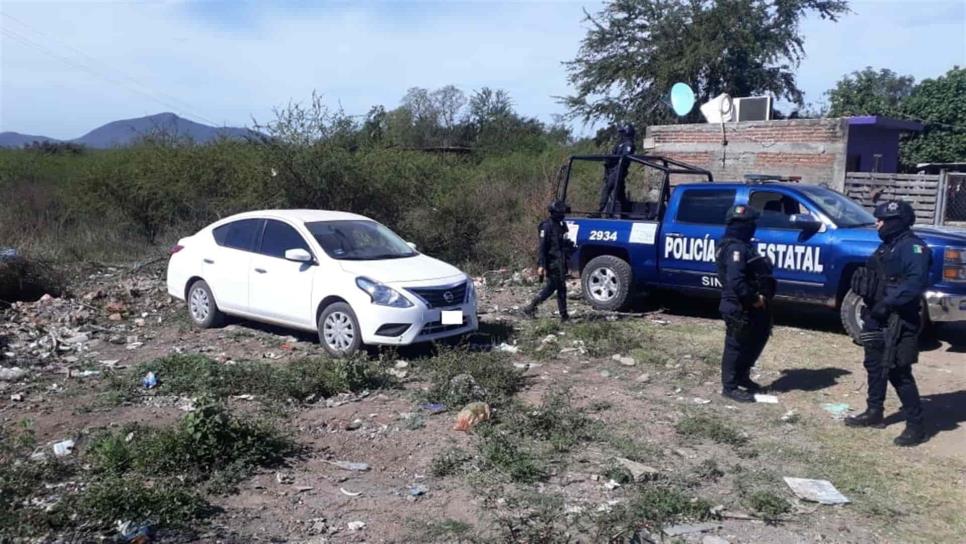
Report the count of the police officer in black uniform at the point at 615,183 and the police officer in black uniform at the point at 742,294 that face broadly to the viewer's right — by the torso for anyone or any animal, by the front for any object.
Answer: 1

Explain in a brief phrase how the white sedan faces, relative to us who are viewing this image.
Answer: facing the viewer and to the right of the viewer

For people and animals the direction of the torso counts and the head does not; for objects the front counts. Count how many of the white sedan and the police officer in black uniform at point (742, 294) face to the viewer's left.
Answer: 0

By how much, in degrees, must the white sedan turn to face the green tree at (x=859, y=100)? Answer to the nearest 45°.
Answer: approximately 90° to its left

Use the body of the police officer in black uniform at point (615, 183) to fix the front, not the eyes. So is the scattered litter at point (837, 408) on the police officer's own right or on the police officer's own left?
on the police officer's own left

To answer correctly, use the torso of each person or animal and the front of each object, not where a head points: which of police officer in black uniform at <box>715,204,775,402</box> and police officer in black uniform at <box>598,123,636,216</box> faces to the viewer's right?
police officer in black uniform at <box>715,204,775,402</box>

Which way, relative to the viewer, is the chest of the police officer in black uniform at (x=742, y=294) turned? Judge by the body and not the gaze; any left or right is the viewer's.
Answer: facing to the right of the viewer

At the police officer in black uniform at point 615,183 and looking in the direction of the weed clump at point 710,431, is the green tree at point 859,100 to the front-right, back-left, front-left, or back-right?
back-left

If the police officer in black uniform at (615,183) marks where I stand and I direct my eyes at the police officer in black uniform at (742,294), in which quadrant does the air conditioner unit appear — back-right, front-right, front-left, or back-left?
back-left

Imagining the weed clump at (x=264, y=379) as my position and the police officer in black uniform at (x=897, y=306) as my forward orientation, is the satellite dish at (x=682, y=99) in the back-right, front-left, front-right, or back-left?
front-left
